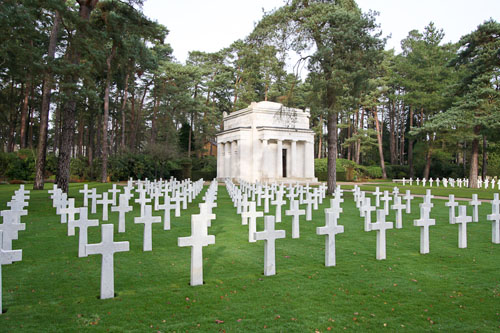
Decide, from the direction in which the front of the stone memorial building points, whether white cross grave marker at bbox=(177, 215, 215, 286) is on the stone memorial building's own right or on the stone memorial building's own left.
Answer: on the stone memorial building's own right

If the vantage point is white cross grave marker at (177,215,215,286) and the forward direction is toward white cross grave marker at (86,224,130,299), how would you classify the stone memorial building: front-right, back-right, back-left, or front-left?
back-right

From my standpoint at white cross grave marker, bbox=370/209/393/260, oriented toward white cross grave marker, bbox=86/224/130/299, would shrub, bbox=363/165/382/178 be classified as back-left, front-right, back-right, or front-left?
back-right

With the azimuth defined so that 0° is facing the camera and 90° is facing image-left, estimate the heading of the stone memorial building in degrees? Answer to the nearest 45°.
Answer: approximately 315°

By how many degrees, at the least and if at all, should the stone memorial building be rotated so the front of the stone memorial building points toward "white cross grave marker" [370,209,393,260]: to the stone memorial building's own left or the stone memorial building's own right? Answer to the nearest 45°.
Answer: approximately 45° to the stone memorial building's own right

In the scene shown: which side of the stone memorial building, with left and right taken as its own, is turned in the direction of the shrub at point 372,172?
left

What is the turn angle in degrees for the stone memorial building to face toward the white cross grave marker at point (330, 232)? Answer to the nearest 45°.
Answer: approximately 45° to its right

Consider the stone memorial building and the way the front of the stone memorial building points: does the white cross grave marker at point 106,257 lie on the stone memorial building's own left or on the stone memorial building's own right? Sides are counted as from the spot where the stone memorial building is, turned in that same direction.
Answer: on the stone memorial building's own right

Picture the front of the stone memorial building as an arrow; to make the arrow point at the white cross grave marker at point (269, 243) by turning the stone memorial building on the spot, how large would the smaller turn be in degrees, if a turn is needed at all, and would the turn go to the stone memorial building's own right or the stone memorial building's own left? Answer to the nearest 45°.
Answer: approximately 45° to the stone memorial building's own right

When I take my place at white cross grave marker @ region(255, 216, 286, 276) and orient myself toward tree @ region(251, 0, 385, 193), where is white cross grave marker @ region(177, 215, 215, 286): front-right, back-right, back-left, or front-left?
back-left
